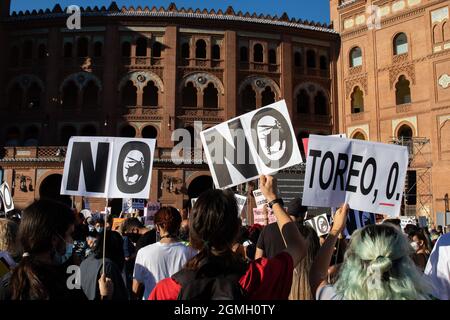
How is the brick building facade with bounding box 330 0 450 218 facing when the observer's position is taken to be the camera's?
facing the viewer and to the left of the viewer

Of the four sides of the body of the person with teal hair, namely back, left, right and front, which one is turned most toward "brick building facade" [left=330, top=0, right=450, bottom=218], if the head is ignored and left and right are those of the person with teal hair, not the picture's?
front

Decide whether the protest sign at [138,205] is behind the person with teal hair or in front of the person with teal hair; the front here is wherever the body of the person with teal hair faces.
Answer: in front

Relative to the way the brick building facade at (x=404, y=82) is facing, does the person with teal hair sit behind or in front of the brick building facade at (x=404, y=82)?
in front

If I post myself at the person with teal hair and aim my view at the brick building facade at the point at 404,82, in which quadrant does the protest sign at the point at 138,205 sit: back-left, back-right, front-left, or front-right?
front-left

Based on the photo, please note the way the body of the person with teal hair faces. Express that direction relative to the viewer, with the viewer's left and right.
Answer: facing away from the viewer

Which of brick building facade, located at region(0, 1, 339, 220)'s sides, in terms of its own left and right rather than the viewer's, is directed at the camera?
front

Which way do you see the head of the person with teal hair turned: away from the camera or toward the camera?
away from the camera

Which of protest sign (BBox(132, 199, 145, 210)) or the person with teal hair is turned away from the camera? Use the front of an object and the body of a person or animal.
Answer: the person with teal hair

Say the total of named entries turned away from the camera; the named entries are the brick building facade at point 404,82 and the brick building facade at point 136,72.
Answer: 0

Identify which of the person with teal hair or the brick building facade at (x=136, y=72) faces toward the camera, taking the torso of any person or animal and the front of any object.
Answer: the brick building facade

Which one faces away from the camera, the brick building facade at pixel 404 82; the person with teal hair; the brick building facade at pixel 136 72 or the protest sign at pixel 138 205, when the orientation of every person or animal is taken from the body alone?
the person with teal hair

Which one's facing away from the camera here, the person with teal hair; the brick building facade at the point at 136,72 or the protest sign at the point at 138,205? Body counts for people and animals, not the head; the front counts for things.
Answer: the person with teal hair

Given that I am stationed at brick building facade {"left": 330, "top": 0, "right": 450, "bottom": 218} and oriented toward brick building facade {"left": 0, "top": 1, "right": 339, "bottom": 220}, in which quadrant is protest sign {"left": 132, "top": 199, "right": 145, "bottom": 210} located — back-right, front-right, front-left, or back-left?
front-left

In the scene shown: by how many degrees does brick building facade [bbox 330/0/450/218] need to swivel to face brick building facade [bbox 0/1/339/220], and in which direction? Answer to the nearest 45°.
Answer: approximately 45° to its right

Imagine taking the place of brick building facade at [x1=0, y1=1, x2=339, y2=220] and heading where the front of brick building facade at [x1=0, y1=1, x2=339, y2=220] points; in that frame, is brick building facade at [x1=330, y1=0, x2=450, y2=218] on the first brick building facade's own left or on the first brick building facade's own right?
on the first brick building facade's own left

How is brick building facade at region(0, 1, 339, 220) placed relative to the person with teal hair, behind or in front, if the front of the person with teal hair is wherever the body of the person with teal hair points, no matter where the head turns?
in front

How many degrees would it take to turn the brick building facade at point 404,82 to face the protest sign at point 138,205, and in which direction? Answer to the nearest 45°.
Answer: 0° — it already faces it

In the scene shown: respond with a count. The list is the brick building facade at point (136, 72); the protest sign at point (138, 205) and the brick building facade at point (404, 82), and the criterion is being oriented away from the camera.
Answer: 0

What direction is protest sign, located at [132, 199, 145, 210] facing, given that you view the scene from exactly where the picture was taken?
facing the viewer

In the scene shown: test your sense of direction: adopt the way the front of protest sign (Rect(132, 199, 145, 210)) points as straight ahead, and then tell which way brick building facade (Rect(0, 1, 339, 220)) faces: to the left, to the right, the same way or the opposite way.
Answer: the same way

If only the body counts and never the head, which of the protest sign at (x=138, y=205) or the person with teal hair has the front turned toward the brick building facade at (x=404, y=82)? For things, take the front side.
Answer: the person with teal hair
